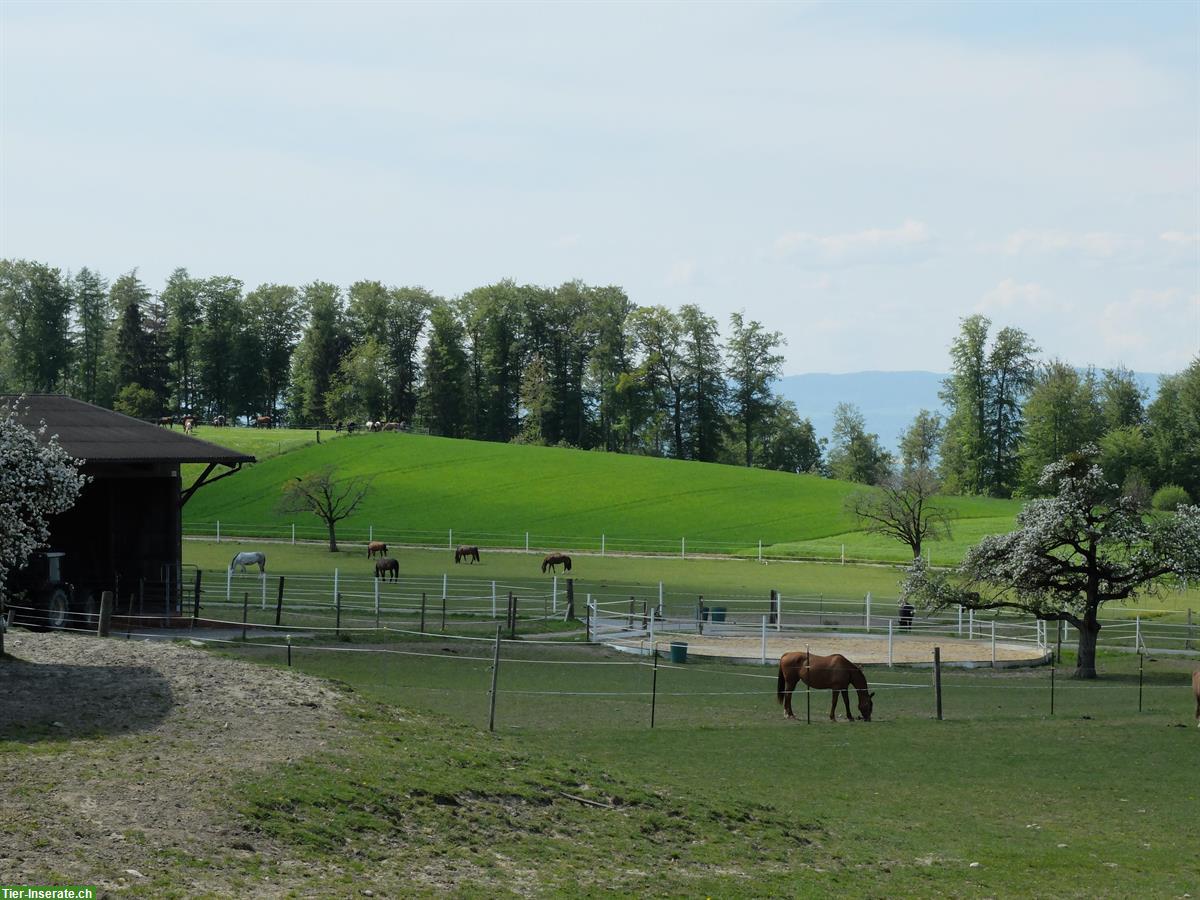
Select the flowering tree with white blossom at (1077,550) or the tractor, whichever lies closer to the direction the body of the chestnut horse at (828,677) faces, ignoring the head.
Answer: the flowering tree with white blossom

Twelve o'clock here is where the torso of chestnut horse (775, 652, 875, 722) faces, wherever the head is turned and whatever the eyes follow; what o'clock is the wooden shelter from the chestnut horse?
The wooden shelter is roughly at 7 o'clock from the chestnut horse.

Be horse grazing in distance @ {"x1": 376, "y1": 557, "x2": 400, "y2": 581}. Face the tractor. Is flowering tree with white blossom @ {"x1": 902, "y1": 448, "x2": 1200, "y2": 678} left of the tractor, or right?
left

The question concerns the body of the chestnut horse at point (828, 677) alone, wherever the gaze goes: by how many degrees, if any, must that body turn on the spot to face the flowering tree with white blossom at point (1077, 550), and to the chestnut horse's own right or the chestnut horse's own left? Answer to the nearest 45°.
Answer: approximately 45° to the chestnut horse's own left

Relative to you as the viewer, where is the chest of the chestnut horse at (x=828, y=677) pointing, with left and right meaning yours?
facing to the right of the viewer

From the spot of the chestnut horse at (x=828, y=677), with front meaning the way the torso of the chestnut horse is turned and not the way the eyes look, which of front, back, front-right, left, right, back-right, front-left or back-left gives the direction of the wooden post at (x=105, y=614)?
back

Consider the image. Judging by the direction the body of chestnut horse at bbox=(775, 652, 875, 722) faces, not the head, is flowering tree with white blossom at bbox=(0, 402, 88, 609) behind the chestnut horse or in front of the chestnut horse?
behind

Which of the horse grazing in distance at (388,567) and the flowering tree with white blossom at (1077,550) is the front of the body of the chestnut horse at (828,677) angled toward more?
the flowering tree with white blossom

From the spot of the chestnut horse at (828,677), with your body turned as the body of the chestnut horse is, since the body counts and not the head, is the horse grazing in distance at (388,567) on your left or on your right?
on your left
